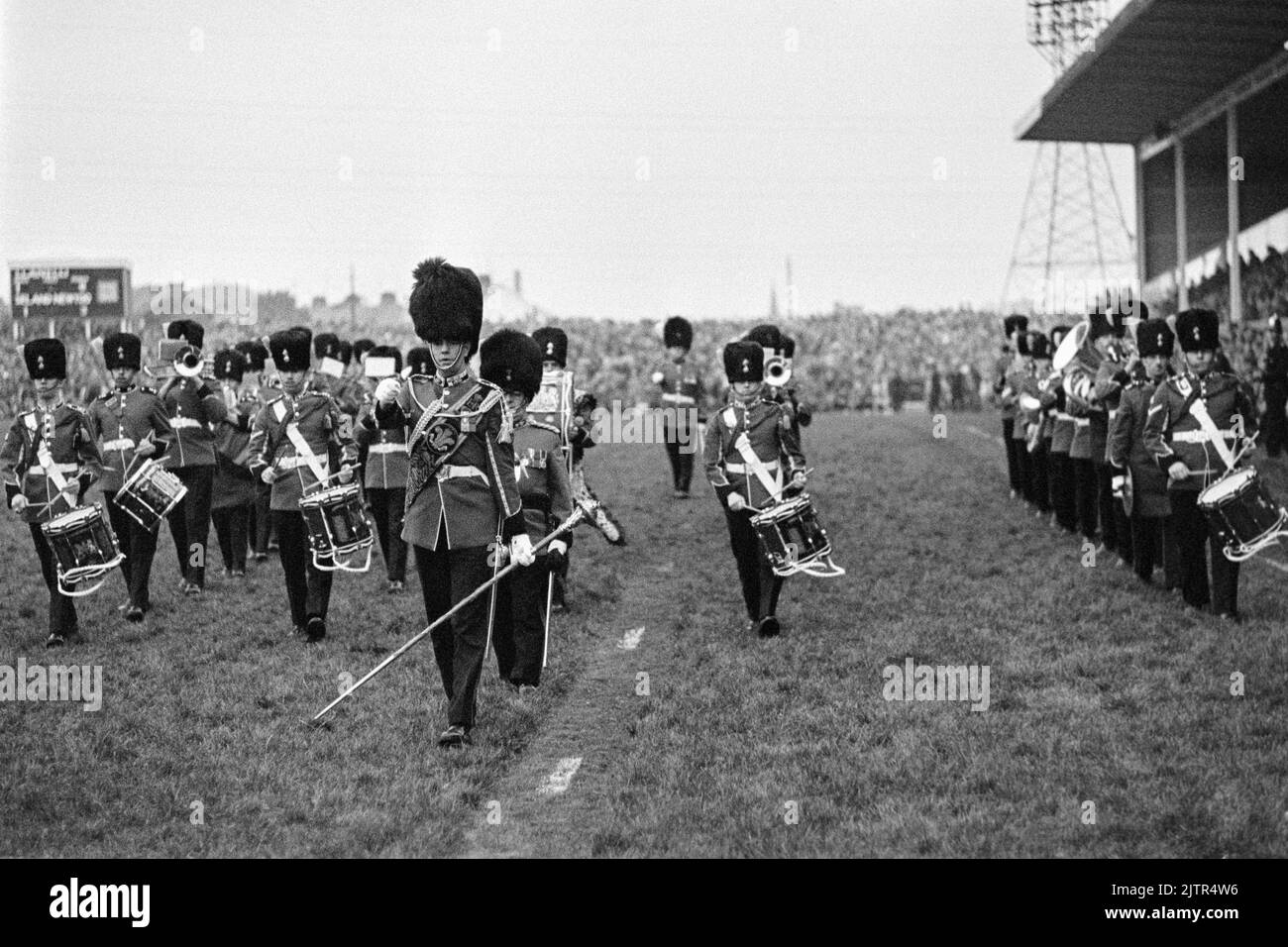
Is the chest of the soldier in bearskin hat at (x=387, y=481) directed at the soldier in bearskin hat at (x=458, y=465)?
yes

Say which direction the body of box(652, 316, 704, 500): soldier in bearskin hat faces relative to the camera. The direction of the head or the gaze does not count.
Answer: toward the camera

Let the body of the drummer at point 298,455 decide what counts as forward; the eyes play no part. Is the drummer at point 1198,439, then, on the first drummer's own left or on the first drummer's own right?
on the first drummer's own left

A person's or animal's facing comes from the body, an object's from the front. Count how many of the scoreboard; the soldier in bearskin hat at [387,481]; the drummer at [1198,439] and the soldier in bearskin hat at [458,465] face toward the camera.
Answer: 4

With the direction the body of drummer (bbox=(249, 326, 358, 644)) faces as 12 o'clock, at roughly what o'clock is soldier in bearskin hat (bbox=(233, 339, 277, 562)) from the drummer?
The soldier in bearskin hat is roughly at 6 o'clock from the drummer.

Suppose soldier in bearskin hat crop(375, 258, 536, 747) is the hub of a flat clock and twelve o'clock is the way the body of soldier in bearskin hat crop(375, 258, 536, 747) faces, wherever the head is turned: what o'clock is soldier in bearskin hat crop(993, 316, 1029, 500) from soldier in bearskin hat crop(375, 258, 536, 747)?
soldier in bearskin hat crop(993, 316, 1029, 500) is roughly at 7 o'clock from soldier in bearskin hat crop(375, 258, 536, 747).

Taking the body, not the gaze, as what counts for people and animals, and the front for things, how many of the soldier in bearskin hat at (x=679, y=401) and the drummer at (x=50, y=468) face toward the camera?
2

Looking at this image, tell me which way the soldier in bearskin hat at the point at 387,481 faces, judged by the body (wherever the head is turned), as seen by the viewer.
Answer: toward the camera

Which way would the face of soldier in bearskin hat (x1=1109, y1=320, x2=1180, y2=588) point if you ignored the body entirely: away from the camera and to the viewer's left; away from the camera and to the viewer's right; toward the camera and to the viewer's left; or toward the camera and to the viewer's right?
toward the camera and to the viewer's left

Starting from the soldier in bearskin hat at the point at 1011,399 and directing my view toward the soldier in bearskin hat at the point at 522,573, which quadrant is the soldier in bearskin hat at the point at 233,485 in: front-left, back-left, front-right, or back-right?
front-right

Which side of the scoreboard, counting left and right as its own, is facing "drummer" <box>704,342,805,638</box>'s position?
front

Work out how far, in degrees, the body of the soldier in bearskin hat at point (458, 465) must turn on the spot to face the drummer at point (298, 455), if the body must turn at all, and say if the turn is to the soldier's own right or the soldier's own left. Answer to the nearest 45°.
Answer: approximately 180°

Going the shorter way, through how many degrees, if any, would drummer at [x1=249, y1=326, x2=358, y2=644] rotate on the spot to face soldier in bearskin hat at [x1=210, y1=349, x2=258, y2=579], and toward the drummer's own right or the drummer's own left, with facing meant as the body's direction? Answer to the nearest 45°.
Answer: approximately 180°

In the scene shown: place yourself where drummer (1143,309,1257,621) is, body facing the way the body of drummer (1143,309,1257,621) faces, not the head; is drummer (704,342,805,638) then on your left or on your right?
on your right

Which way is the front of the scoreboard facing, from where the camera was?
facing the viewer

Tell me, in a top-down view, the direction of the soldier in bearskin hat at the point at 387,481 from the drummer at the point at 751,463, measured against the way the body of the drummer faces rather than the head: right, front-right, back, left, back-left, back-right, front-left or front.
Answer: back-right
